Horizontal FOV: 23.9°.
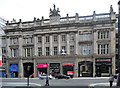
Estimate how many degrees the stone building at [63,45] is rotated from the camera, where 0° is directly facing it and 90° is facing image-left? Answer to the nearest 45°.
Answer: approximately 0°
